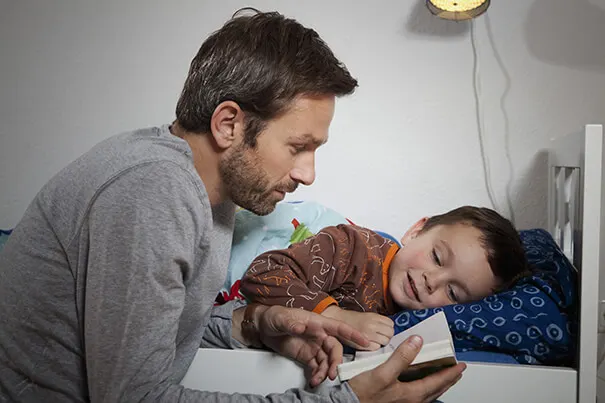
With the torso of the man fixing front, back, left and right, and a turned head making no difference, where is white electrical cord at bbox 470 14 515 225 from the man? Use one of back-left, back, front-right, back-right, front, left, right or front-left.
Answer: front-left

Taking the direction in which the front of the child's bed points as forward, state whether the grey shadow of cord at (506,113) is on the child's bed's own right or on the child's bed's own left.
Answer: on the child's bed's own right

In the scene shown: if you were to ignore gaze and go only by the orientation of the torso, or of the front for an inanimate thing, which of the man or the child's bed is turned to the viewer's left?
the child's bed

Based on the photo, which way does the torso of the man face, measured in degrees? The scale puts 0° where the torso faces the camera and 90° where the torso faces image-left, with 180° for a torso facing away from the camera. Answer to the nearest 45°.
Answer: approximately 270°

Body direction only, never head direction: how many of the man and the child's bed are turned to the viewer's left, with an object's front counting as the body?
1

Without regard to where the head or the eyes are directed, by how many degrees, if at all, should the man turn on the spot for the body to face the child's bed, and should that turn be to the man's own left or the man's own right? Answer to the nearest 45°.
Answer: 0° — they already face it

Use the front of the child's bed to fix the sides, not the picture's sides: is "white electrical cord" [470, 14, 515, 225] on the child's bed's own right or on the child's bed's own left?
on the child's bed's own right

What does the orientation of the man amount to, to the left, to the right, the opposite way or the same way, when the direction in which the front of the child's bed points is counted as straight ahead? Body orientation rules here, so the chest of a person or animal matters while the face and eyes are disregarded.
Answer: the opposite way

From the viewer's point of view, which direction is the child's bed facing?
to the viewer's left

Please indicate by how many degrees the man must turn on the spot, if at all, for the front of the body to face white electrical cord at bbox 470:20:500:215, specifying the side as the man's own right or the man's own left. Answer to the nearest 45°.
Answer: approximately 45° to the man's own left

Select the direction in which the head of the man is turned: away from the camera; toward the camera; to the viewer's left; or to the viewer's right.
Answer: to the viewer's right

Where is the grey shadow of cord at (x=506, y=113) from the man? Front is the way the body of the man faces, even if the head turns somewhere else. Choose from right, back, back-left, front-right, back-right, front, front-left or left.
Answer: front-left

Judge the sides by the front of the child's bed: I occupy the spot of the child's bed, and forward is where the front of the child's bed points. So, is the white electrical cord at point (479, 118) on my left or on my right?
on my right
